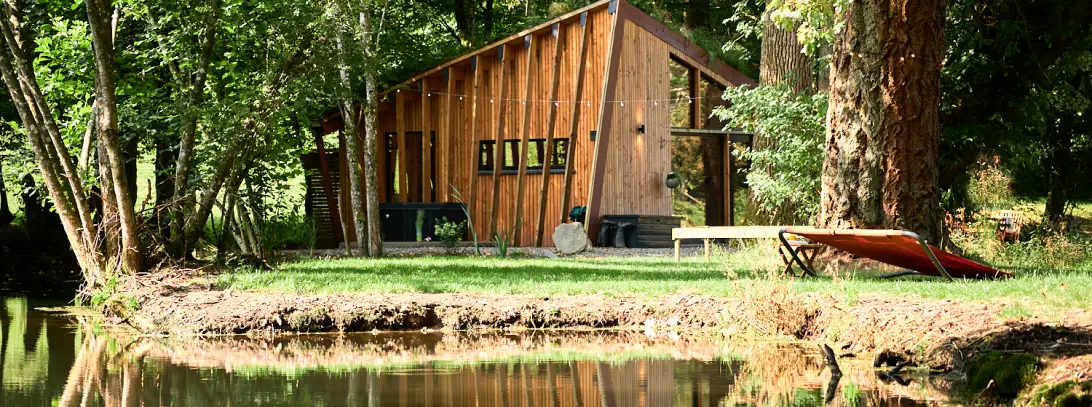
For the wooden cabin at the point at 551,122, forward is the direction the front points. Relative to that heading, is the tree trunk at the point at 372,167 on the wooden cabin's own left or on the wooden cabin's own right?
on the wooden cabin's own right

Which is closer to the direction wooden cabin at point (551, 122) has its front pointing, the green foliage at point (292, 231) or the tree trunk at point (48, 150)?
the tree trunk

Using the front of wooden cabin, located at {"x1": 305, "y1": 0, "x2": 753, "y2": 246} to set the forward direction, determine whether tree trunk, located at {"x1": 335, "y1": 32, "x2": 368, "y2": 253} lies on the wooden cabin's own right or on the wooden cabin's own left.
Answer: on the wooden cabin's own right
